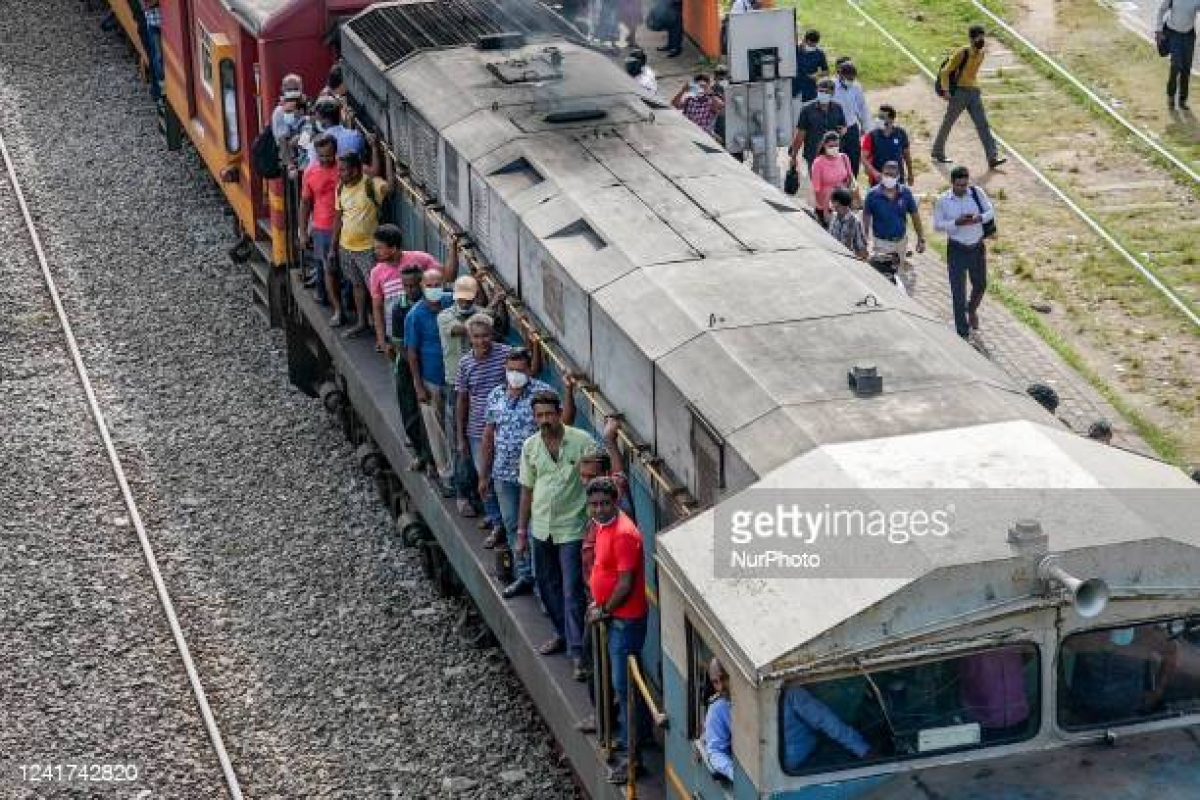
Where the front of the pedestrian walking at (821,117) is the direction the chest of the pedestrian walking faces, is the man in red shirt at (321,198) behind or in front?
in front

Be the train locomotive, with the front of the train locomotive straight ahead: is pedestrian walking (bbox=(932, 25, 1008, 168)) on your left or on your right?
on your left

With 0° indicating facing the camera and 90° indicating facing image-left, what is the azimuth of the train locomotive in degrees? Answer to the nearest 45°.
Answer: approximately 315°

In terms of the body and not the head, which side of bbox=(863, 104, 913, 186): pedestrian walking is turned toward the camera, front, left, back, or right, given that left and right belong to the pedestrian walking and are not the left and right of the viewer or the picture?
front

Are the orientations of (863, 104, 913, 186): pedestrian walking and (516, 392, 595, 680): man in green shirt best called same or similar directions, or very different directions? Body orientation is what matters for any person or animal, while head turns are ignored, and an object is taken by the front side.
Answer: same or similar directions

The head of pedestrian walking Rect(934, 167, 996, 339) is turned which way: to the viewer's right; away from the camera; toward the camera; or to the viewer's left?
toward the camera

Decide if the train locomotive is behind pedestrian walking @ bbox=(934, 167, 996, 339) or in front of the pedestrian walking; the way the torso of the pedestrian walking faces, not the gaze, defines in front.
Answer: in front

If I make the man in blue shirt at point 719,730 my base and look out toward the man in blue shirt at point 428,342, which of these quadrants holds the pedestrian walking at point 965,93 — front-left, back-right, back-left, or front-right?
front-right

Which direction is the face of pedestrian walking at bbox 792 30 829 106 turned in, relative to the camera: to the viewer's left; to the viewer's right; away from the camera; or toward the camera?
toward the camera

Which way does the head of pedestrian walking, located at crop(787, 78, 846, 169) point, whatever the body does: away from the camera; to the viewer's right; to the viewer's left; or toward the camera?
toward the camera

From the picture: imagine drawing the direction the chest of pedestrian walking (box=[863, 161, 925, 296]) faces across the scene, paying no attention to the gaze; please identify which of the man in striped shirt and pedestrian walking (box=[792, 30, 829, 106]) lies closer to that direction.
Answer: the man in striped shirt

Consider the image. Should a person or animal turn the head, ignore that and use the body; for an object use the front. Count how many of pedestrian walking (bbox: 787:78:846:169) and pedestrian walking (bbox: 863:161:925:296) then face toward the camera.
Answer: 2

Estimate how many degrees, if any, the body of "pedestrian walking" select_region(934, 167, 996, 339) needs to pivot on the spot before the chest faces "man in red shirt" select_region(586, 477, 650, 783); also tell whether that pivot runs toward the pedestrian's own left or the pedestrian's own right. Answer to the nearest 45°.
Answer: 0° — they already face them

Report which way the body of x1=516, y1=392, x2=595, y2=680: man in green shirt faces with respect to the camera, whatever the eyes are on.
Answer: toward the camera

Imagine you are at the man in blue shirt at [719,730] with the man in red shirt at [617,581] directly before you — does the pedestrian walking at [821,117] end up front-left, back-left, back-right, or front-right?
front-right

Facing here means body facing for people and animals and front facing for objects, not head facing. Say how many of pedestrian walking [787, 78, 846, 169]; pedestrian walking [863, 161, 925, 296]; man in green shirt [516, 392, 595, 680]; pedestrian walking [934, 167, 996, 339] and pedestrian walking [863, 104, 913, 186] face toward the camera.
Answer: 5

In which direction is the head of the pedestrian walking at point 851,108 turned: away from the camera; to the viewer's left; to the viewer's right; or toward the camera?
toward the camera
